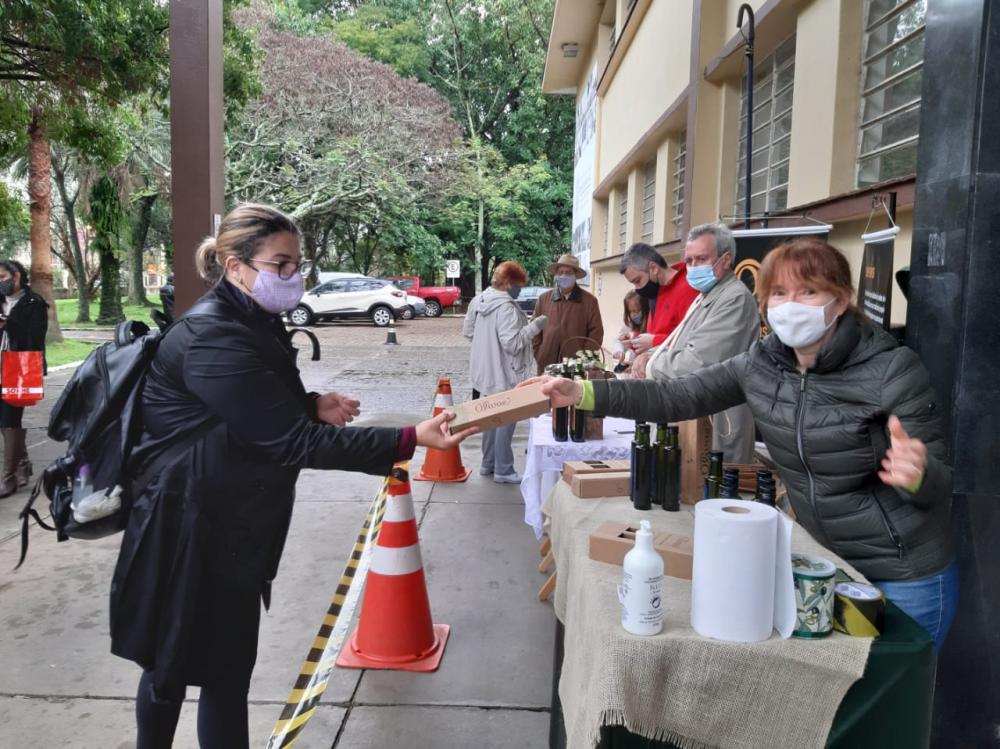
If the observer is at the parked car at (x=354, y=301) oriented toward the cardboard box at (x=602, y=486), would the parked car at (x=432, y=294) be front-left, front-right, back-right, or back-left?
back-left

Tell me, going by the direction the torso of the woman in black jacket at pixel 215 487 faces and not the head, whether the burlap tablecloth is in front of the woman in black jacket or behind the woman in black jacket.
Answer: in front

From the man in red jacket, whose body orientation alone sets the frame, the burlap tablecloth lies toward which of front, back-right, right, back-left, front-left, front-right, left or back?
front-left

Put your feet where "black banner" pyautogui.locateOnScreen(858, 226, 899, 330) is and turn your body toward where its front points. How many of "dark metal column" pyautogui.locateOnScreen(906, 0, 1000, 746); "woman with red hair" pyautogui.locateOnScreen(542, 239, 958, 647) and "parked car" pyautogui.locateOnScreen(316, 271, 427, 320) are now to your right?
1

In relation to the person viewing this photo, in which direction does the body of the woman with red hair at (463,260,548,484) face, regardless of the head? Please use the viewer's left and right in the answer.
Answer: facing away from the viewer and to the right of the viewer

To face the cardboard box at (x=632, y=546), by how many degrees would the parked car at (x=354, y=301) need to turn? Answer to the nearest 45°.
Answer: approximately 90° to its left

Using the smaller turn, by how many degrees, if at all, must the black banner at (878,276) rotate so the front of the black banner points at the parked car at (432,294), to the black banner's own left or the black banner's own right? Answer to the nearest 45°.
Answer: approximately 90° to the black banner's own right

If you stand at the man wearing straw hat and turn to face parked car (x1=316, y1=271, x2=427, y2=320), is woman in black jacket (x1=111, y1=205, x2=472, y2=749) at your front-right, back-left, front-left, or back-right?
back-left

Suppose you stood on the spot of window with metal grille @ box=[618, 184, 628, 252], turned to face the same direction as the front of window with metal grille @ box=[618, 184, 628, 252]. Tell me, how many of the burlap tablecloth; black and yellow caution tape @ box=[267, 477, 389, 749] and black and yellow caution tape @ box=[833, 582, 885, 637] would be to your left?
3

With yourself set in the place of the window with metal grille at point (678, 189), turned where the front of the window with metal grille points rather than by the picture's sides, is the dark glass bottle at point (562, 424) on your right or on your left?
on your left

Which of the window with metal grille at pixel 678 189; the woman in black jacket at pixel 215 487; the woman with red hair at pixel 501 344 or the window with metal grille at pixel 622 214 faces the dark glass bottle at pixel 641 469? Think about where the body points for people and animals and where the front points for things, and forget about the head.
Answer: the woman in black jacket
